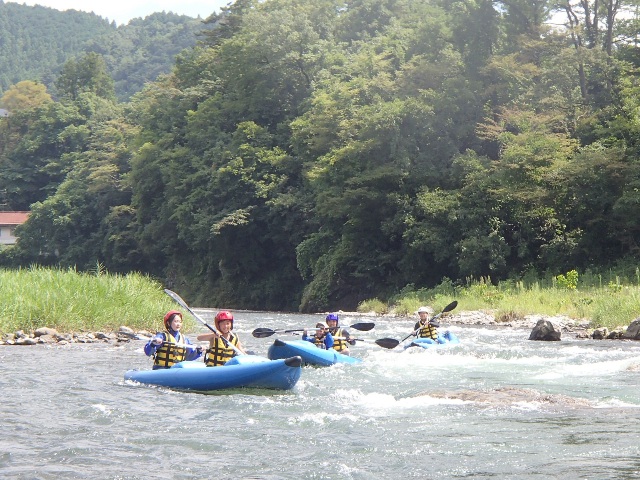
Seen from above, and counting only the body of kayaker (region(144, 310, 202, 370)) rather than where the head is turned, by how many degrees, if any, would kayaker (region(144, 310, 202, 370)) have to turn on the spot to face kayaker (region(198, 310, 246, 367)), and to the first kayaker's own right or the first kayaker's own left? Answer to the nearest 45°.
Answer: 0° — they already face them

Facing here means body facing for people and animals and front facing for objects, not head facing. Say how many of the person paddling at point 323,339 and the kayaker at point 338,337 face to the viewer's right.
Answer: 0

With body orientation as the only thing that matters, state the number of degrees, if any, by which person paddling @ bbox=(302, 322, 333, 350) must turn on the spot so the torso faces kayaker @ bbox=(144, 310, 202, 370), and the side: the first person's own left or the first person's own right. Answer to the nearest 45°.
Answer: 0° — they already face them

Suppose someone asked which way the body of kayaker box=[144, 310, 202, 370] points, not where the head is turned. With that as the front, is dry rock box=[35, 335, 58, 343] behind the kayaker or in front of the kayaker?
behind

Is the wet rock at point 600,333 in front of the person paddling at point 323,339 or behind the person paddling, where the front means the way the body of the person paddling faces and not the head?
behind

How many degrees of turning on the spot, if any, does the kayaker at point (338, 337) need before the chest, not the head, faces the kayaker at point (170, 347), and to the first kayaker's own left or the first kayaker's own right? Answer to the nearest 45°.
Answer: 0° — they already face them

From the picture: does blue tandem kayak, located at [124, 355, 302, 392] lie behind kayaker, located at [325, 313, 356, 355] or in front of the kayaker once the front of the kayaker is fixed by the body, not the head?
in front
